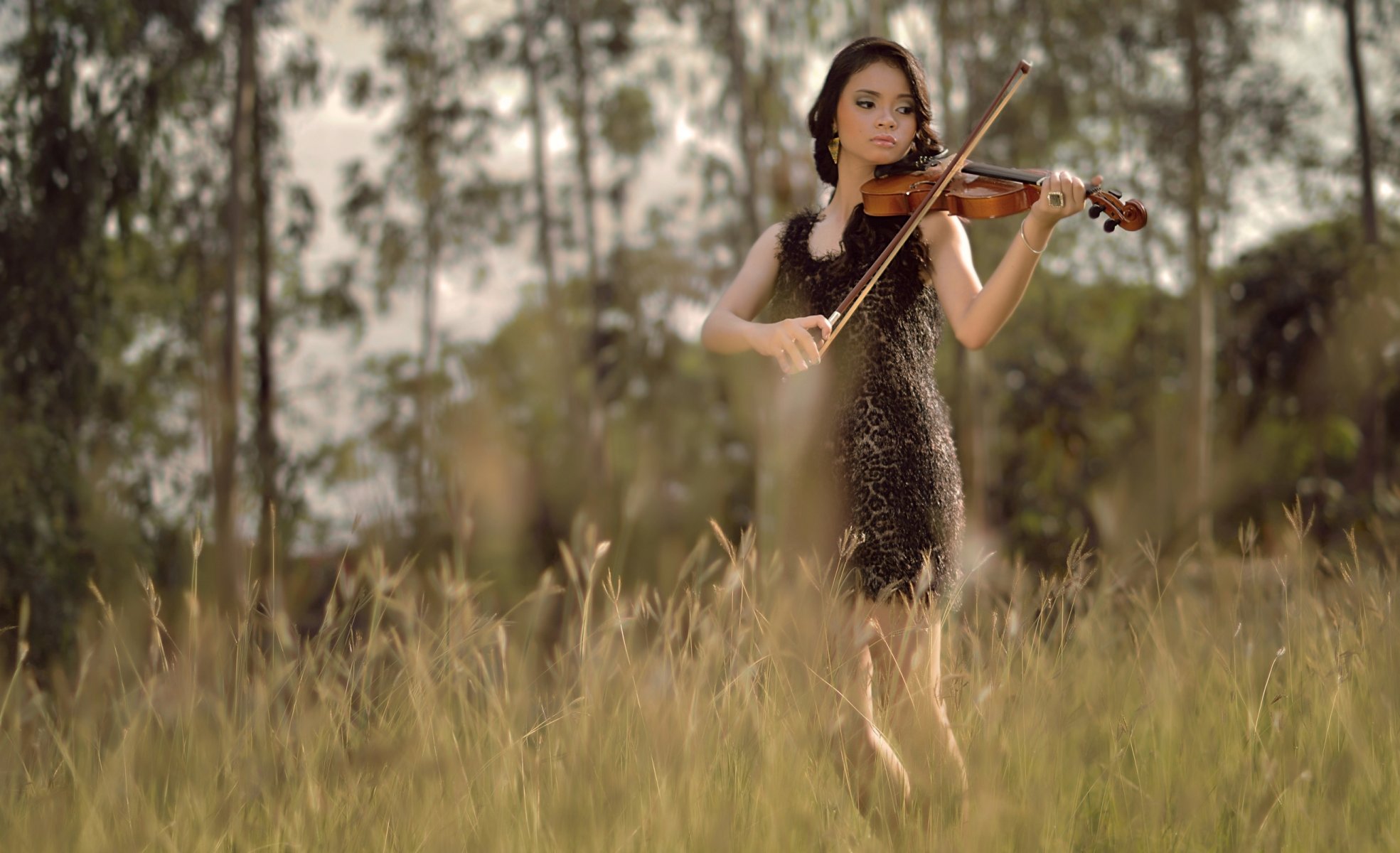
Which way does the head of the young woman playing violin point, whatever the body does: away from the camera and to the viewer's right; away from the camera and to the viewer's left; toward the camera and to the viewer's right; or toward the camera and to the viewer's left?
toward the camera and to the viewer's right

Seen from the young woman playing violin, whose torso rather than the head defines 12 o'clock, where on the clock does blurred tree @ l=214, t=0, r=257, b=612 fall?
The blurred tree is roughly at 5 o'clock from the young woman playing violin.

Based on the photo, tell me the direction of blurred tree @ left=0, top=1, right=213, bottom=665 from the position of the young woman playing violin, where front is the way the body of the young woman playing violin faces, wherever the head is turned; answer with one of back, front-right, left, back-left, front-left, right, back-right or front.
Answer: back-right

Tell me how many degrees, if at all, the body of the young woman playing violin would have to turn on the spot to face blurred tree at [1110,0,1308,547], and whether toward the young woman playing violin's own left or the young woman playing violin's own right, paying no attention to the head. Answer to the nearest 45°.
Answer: approximately 180°

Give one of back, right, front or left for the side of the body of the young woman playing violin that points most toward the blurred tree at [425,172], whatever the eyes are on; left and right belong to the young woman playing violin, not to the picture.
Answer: back
